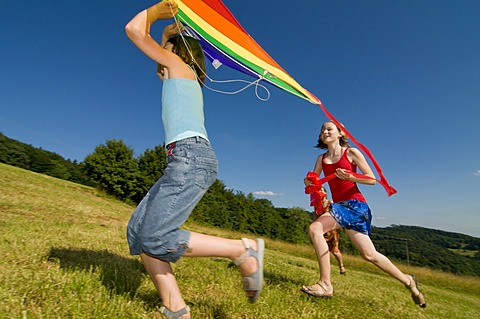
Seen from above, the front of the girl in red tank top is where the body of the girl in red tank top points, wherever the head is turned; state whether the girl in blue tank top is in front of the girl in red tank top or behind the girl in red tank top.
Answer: in front

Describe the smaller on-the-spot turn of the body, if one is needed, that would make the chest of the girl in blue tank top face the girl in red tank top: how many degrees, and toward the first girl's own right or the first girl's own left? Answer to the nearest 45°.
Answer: approximately 135° to the first girl's own right

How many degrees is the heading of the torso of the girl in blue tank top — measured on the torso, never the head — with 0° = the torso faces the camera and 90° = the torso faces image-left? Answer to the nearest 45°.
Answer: approximately 90°

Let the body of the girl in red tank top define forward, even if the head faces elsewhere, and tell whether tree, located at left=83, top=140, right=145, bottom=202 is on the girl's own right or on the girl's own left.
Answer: on the girl's own right
